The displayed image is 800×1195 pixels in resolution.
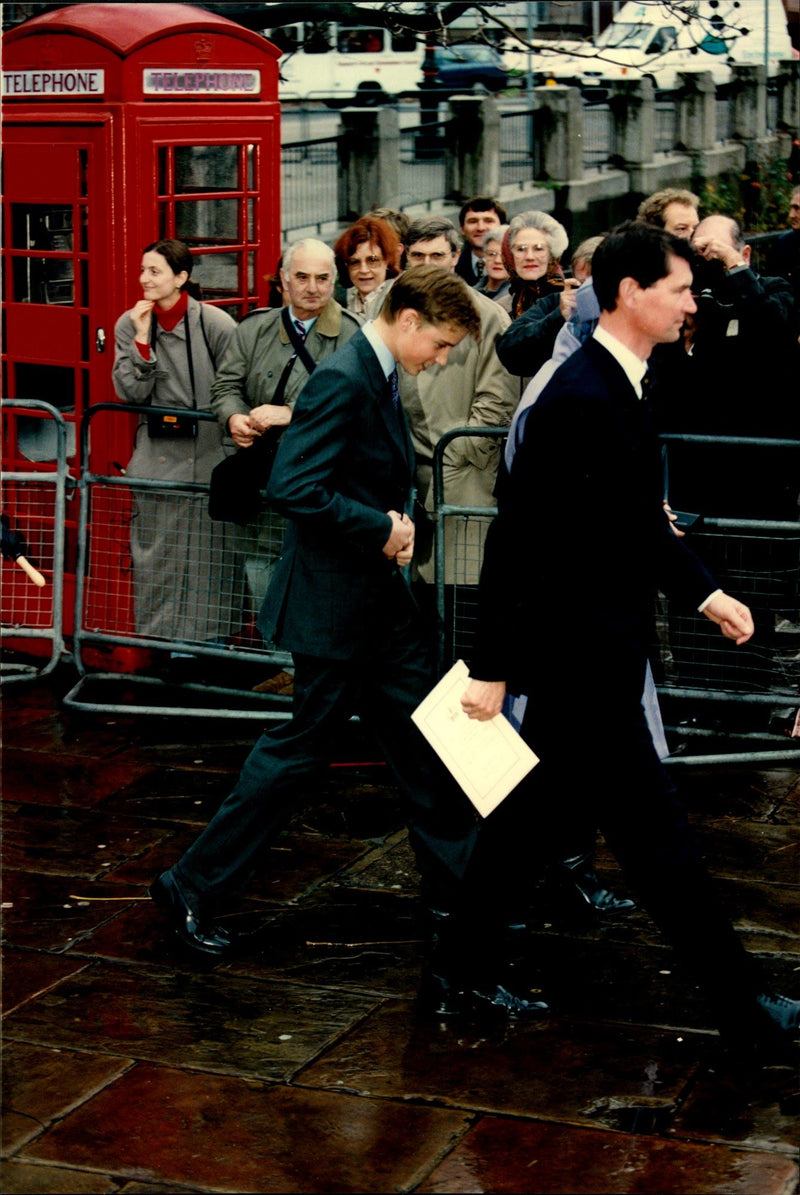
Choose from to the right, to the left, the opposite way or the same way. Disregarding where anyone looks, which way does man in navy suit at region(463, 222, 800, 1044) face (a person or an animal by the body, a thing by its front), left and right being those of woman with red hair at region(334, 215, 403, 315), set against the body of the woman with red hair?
to the left

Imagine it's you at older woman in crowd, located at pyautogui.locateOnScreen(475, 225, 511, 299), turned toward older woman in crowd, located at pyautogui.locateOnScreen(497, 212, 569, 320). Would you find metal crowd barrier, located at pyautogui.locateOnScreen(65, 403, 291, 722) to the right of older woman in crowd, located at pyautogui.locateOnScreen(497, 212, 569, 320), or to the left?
right

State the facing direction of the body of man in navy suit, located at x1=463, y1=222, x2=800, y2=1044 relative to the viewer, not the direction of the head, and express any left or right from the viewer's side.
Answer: facing to the right of the viewer

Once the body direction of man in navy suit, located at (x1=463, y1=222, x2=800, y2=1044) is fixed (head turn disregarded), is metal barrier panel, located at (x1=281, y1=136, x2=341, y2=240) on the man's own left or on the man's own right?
on the man's own left

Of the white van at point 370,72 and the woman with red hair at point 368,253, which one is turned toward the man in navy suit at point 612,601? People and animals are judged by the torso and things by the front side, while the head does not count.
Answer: the woman with red hair

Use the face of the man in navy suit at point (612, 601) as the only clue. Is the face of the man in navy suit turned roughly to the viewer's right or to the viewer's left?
to the viewer's right

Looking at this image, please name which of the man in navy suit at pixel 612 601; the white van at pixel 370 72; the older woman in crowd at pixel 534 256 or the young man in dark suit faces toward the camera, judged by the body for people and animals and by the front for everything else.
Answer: the older woman in crowd

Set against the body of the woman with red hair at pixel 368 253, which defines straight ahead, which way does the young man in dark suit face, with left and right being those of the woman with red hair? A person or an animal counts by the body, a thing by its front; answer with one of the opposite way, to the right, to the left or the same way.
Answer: to the left

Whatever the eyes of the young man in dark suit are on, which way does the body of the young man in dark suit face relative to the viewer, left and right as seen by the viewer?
facing to the right of the viewer

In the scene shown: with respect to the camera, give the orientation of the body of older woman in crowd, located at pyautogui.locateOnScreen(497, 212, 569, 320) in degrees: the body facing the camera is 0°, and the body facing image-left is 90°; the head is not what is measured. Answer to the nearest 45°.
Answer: approximately 0°
